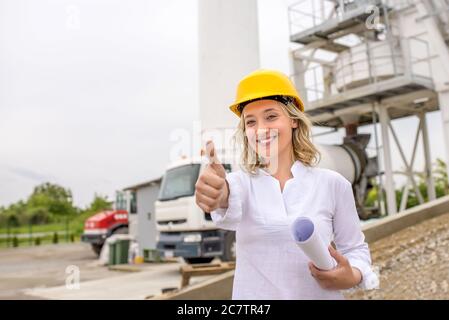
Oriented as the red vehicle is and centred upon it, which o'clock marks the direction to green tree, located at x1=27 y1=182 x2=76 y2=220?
The green tree is roughly at 4 o'clock from the red vehicle.

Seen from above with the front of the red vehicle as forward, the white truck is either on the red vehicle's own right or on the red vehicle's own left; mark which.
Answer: on the red vehicle's own left

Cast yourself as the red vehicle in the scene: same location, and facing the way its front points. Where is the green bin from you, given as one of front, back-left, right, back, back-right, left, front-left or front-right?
front-left

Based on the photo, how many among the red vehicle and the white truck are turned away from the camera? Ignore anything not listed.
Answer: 0

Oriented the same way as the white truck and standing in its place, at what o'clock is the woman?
The woman is roughly at 10 o'clock from the white truck.

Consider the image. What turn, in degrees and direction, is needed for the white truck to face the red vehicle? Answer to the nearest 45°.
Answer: approximately 90° to its right

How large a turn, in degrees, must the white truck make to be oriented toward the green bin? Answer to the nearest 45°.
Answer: approximately 90° to its right

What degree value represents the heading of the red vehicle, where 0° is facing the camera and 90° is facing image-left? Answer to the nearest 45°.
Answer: approximately 45°
